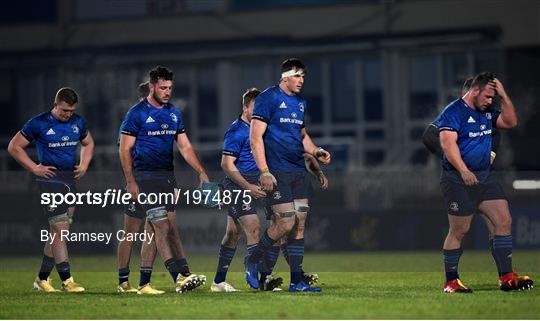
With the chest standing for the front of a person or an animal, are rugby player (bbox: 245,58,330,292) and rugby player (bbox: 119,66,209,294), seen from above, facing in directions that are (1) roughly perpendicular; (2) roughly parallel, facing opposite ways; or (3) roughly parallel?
roughly parallel

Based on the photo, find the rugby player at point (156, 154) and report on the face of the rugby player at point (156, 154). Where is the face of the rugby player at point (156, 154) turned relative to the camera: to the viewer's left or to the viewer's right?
to the viewer's right

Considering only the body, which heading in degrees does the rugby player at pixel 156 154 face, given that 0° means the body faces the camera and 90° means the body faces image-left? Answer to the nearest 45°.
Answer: approximately 315°

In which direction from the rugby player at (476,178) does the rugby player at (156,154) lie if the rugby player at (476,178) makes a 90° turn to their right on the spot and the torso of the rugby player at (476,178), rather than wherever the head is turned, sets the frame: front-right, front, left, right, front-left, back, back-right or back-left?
front-right

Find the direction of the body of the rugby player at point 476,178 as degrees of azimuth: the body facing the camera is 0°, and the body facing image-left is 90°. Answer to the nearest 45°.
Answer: approximately 315°

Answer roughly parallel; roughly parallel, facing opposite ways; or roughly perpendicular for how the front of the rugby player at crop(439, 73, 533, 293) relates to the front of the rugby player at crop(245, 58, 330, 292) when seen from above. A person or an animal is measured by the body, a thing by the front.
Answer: roughly parallel

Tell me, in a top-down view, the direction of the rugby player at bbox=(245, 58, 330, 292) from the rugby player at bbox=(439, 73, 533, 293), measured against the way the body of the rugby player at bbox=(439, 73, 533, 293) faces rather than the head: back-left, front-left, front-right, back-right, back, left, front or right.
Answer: back-right

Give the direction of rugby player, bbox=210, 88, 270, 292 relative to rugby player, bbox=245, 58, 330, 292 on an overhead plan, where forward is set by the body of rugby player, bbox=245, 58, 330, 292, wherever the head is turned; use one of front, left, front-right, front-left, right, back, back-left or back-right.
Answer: back

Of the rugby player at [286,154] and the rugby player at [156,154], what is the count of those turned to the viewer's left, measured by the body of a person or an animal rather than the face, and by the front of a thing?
0

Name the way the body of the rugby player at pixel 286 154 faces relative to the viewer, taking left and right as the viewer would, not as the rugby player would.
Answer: facing the viewer and to the right of the viewer

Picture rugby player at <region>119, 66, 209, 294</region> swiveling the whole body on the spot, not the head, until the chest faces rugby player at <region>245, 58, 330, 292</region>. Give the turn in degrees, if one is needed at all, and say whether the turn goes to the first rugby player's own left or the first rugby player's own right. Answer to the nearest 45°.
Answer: approximately 45° to the first rugby player's own left

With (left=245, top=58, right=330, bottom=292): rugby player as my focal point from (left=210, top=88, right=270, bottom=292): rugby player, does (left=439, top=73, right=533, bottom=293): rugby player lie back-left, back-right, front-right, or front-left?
front-left
